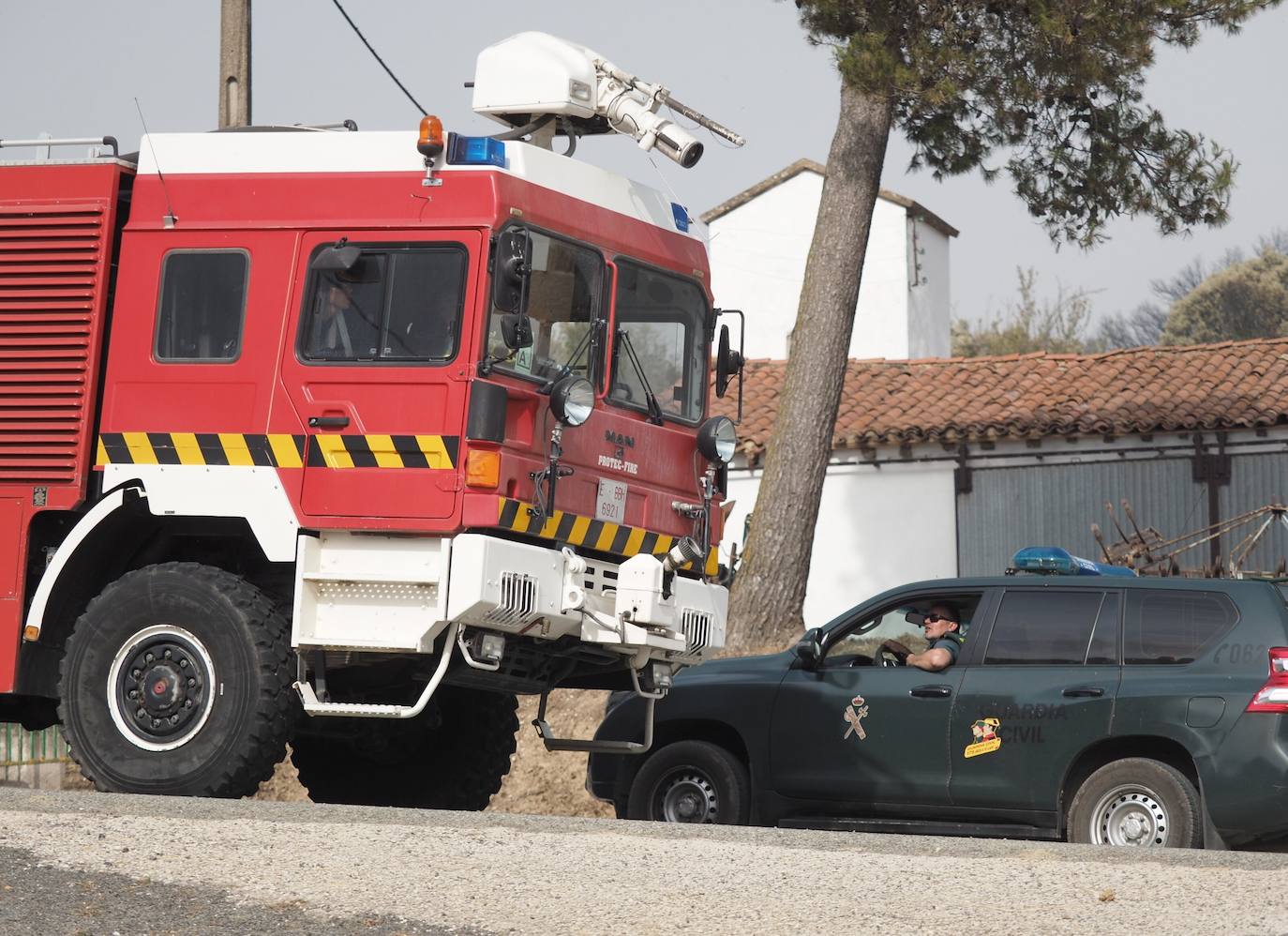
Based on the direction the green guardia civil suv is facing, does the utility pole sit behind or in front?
in front

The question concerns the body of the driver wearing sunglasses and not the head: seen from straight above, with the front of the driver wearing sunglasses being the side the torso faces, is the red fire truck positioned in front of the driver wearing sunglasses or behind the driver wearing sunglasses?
in front

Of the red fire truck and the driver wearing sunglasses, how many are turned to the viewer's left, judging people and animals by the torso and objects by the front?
1

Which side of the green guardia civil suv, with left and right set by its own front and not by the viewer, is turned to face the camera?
left

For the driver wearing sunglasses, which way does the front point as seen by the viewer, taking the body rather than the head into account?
to the viewer's left

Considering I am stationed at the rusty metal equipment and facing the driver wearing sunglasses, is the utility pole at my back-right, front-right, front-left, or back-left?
front-right

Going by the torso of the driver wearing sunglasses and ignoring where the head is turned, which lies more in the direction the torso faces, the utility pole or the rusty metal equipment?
the utility pole

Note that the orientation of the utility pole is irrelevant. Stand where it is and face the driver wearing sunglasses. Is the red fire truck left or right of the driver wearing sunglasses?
right

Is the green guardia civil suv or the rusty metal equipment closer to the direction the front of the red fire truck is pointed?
the green guardia civil suv

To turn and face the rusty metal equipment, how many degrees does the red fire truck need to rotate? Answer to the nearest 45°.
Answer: approximately 90° to its left

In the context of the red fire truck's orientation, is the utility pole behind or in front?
behind

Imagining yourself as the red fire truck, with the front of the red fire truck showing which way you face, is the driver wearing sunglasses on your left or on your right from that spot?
on your left

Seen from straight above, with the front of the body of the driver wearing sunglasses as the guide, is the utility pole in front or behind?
in front
